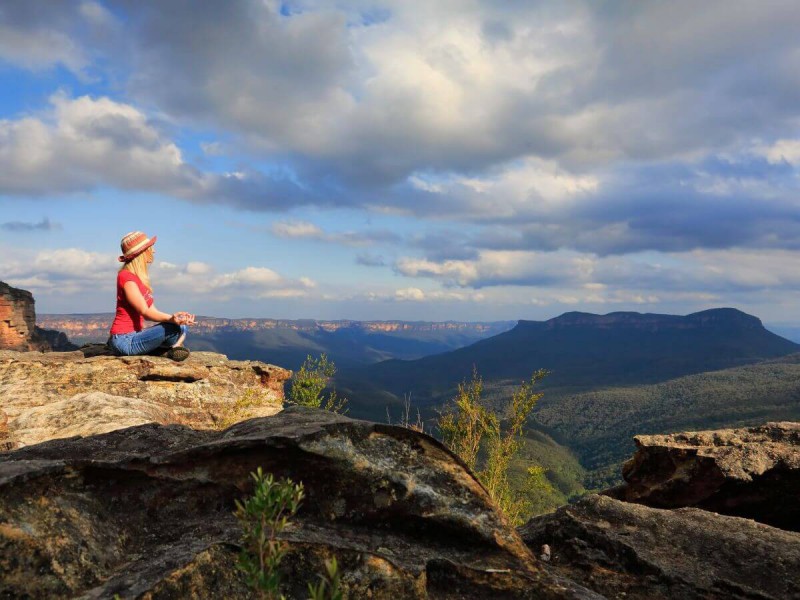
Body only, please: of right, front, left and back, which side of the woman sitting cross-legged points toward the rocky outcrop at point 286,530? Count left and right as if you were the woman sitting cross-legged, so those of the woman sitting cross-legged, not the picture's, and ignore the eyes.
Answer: right

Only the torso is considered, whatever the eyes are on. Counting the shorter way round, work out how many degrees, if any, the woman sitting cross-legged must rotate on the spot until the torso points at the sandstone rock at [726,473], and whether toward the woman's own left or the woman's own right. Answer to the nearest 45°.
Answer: approximately 45° to the woman's own right

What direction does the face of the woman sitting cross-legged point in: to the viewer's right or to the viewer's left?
to the viewer's right

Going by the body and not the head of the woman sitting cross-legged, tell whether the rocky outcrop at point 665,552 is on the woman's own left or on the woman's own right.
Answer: on the woman's own right

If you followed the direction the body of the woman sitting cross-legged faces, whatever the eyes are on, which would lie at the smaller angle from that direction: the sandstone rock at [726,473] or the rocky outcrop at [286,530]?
the sandstone rock

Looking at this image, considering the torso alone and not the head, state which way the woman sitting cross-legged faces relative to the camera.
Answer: to the viewer's right
